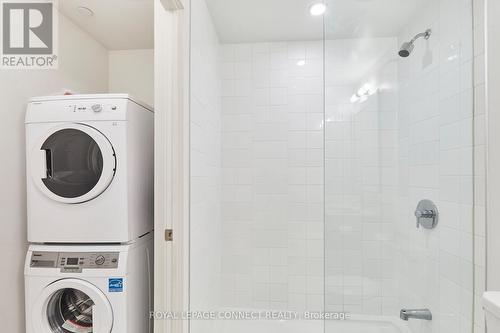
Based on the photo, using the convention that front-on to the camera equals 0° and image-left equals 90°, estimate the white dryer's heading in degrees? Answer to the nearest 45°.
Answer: approximately 0°

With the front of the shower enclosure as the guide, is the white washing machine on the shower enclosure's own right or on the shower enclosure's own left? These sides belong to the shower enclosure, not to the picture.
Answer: on the shower enclosure's own right

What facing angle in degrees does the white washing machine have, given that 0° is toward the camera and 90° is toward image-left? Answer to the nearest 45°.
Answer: approximately 0°

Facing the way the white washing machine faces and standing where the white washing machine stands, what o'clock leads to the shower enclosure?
The shower enclosure is roughly at 10 o'clock from the white washing machine.
